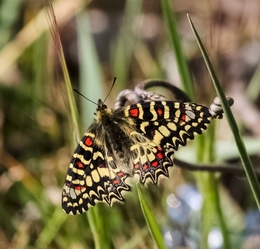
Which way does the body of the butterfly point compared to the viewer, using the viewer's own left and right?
facing away from the viewer and to the left of the viewer
